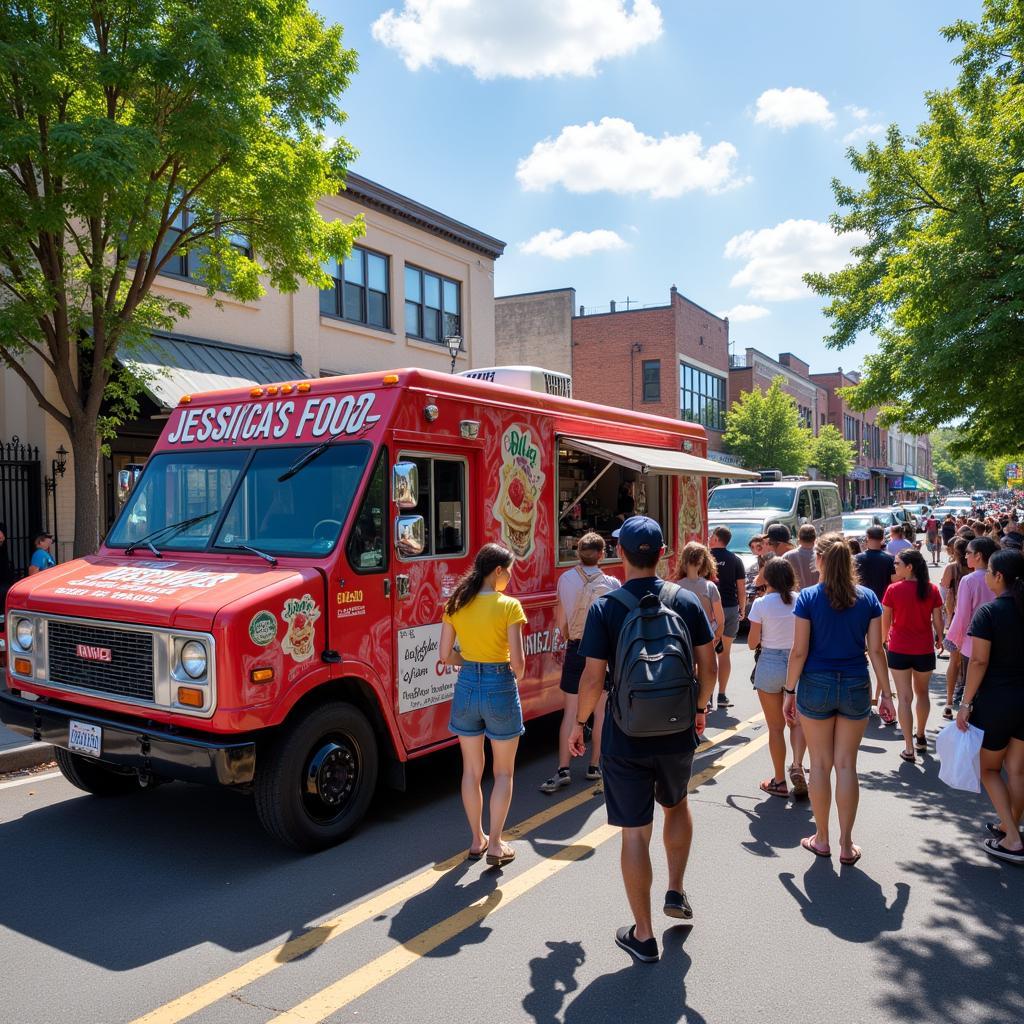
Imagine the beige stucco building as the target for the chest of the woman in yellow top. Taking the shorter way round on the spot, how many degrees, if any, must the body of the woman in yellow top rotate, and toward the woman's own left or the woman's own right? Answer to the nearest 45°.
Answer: approximately 45° to the woman's own left

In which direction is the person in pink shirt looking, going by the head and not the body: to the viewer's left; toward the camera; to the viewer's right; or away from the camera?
to the viewer's left

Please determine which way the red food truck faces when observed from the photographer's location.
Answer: facing the viewer and to the left of the viewer

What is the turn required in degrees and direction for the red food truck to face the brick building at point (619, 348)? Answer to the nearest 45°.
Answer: approximately 135° to its right

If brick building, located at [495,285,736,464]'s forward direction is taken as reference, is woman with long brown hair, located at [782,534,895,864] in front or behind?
in front

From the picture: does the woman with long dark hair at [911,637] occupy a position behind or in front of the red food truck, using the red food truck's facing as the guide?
behind

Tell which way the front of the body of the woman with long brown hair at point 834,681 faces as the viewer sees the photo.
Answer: away from the camera

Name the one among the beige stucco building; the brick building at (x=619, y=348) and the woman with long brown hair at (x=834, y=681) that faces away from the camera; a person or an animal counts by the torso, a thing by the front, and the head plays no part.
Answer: the woman with long brown hair

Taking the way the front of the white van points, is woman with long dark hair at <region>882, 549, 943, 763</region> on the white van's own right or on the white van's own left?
on the white van's own left

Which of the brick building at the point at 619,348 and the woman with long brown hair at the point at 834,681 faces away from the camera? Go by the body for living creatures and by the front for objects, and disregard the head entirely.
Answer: the woman with long brown hair

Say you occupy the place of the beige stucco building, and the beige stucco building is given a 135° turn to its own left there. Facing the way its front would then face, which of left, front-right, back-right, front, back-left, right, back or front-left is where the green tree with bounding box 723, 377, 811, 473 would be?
front-right

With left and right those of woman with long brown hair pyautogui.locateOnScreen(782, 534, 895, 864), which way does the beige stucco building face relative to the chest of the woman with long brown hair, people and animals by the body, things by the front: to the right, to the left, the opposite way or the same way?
to the right

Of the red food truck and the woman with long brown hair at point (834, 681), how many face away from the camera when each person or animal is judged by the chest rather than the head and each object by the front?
1

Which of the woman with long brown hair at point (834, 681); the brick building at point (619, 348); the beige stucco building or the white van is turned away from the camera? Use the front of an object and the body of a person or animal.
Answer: the woman with long brown hair

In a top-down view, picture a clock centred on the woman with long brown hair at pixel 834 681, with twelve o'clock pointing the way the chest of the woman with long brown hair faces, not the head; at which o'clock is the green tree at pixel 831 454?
The green tree is roughly at 12 o'clock from the woman with long brown hair.

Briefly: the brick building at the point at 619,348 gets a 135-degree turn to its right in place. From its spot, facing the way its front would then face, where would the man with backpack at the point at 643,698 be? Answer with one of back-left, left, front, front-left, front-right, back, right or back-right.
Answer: left

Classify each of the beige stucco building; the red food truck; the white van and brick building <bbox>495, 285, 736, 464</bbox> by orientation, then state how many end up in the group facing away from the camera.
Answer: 0

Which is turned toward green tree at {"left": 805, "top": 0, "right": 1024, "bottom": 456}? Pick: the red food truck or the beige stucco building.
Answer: the beige stucco building

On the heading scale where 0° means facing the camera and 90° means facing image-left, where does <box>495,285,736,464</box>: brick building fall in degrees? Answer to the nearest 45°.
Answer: approximately 315°

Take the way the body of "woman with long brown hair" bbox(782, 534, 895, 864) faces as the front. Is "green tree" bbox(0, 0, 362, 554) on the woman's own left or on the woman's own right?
on the woman's own left
